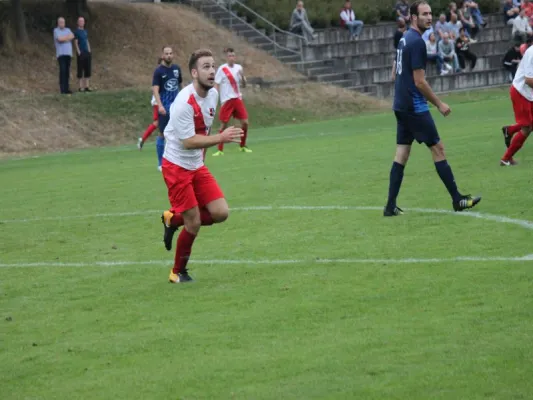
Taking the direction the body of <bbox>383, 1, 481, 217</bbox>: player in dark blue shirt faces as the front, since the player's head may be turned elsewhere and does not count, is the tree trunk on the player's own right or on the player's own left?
on the player's own left

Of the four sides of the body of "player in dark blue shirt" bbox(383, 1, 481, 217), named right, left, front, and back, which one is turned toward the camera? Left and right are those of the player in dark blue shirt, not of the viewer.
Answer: right

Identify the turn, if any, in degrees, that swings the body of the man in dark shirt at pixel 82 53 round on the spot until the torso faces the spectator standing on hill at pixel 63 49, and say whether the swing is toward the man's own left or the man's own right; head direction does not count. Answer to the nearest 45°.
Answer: approximately 45° to the man's own right

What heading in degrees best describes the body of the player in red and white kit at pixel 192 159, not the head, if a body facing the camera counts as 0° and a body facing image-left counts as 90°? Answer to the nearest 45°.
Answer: approximately 315°

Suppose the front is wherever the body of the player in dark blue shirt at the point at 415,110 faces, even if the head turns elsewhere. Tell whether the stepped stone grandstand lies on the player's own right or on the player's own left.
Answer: on the player's own left

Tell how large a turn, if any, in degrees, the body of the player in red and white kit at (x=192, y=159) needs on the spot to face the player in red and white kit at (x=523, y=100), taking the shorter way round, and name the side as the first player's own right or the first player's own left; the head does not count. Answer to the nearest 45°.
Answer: approximately 90° to the first player's own left

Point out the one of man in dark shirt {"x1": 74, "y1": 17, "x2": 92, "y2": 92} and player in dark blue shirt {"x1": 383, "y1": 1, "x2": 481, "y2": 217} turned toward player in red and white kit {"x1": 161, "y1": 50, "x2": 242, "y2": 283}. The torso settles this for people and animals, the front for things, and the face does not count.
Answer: the man in dark shirt
